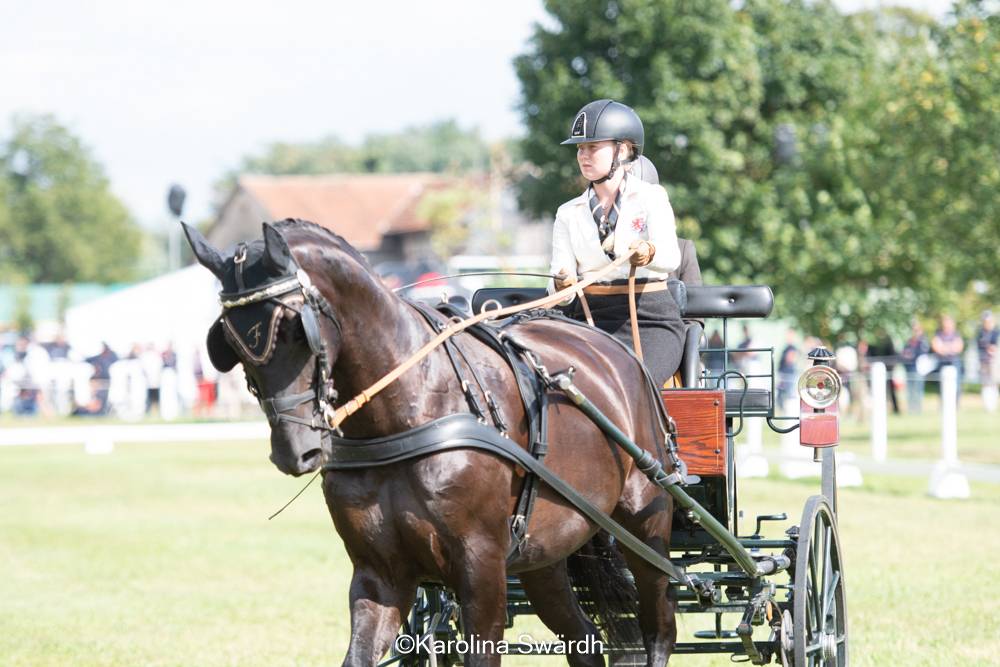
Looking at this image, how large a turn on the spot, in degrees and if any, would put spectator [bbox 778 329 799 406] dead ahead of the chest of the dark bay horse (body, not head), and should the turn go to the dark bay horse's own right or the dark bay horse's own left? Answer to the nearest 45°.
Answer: approximately 135° to the dark bay horse's own right

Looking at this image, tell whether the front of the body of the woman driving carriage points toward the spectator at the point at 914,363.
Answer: no

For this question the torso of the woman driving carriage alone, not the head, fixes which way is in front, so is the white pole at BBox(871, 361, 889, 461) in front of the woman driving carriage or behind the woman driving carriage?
behind

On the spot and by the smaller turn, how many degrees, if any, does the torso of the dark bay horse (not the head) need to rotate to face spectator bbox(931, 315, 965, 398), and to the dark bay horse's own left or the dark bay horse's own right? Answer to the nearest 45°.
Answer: approximately 180°

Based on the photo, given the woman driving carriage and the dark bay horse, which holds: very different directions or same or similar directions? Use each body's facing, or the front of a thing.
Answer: same or similar directions

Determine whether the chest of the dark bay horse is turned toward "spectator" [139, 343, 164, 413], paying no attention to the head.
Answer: no

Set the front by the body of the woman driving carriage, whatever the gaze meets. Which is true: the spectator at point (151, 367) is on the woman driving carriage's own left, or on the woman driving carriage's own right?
on the woman driving carriage's own right

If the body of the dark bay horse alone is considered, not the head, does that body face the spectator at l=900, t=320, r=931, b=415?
no

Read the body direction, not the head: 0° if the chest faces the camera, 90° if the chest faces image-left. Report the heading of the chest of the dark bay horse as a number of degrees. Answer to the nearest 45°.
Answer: approximately 45°

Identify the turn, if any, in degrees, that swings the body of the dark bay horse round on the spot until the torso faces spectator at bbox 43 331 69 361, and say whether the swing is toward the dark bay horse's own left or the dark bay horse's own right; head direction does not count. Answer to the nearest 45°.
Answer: approximately 135° to the dark bay horse's own right

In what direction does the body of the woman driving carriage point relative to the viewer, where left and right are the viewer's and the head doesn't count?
facing the viewer and to the left of the viewer

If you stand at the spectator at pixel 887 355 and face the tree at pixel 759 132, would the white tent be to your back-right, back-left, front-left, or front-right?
front-left

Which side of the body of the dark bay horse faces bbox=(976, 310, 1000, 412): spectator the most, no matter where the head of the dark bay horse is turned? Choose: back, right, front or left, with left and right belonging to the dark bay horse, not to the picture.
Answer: back

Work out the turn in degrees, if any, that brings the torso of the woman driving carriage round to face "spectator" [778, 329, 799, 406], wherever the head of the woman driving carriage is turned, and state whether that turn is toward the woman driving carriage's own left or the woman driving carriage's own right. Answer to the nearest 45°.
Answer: approximately 135° to the woman driving carriage's own right

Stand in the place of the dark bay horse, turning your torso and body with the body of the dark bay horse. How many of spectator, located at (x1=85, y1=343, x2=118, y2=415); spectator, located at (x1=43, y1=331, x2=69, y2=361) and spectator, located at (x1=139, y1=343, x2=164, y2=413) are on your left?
0
